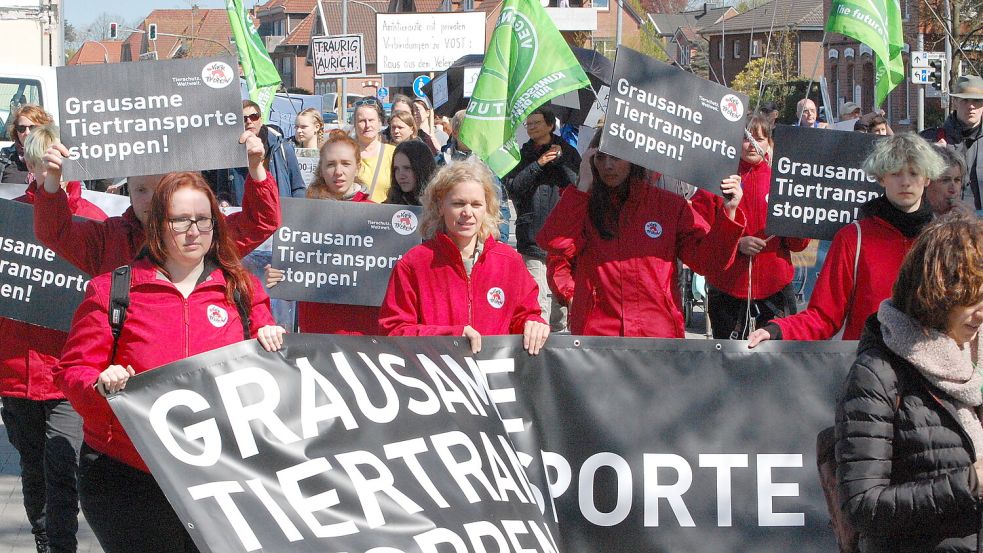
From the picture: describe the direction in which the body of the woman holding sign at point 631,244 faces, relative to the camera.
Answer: toward the camera

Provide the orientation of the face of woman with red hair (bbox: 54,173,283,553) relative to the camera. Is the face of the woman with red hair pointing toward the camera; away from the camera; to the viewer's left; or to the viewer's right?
toward the camera

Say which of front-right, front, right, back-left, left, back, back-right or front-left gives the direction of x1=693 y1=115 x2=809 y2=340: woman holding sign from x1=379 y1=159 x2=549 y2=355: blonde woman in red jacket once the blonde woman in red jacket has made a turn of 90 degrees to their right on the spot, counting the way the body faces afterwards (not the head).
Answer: back-right

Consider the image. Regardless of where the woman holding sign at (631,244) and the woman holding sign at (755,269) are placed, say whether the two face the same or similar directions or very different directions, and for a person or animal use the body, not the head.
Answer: same or similar directions

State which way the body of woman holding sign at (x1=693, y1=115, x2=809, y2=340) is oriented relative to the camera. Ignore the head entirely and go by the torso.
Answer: toward the camera

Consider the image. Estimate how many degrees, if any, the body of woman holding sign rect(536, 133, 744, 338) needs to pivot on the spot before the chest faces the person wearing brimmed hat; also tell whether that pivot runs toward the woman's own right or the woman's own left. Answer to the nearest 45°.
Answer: approximately 135° to the woman's own left

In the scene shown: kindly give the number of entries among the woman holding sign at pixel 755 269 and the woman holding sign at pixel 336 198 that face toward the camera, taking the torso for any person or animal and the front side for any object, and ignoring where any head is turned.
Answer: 2

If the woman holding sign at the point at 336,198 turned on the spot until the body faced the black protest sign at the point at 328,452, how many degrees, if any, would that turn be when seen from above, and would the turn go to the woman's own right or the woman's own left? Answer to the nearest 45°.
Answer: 0° — they already face it

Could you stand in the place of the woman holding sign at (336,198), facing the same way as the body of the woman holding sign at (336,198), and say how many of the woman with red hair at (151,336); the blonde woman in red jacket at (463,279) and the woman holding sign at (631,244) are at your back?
0

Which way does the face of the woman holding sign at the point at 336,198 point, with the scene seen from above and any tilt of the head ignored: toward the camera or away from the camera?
toward the camera

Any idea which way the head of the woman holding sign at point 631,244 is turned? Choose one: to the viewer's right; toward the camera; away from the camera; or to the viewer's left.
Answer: toward the camera

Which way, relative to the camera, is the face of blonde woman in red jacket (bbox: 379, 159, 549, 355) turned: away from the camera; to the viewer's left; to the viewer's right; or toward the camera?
toward the camera

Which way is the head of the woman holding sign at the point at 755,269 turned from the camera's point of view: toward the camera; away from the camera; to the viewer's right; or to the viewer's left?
toward the camera

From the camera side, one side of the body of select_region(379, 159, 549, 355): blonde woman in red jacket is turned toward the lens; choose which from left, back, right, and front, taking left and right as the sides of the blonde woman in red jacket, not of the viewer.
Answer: front

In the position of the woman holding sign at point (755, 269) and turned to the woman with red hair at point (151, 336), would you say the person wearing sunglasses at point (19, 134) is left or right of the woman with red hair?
right

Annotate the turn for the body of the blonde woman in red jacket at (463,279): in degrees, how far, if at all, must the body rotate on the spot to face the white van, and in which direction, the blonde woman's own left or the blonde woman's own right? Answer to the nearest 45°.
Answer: approximately 135° to the blonde woman's own right
